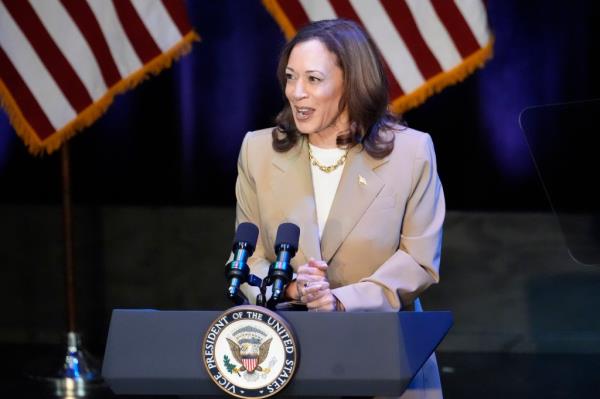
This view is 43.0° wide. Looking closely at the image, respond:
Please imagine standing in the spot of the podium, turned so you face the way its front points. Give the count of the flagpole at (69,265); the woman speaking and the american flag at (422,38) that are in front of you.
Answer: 0

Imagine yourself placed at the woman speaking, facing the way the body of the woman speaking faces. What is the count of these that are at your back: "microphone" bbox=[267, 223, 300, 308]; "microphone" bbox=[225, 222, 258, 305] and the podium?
0

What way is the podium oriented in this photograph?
toward the camera

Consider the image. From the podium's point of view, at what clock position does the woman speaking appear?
The woman speaking is roughly at 7 o'clock from the podium.

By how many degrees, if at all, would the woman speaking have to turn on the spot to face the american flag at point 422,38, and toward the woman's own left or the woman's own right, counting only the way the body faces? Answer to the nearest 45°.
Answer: approximately 135° to the woman's own right

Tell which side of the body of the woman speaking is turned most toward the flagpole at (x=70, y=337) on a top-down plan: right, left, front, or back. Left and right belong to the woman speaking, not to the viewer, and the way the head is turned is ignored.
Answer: right

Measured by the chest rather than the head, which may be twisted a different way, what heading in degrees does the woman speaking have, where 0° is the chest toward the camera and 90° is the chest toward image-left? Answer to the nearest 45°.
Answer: approximately 45°

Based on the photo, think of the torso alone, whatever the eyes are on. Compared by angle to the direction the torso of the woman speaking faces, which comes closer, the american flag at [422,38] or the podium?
the podium

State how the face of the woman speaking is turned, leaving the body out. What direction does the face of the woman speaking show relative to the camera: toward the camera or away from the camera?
toward the camera

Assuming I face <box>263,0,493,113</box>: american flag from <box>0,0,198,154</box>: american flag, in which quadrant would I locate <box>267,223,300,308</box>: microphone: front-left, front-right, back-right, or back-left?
front-right

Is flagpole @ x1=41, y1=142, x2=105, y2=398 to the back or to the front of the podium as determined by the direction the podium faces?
to the back

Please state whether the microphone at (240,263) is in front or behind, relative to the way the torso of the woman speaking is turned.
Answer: in front

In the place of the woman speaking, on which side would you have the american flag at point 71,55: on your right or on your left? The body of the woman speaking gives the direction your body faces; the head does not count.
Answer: on your right

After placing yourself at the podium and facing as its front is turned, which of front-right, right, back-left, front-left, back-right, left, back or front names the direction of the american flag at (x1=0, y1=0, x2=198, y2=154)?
back

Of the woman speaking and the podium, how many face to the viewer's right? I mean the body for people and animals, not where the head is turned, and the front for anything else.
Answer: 0

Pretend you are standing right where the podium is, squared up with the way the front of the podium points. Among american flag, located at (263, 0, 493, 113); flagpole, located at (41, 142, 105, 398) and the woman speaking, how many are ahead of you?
0
